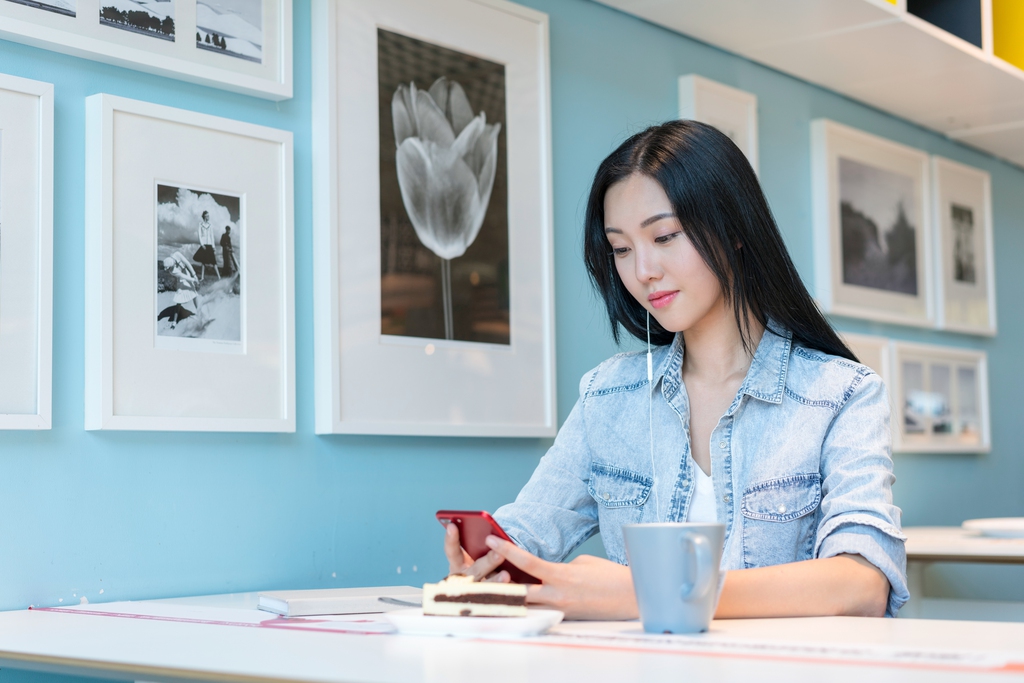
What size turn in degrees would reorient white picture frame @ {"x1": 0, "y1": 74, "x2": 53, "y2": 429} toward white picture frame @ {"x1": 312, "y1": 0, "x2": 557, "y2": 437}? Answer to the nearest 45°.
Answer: approximately 90° to its left

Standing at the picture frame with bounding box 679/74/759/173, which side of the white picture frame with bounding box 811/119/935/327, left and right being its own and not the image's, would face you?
right

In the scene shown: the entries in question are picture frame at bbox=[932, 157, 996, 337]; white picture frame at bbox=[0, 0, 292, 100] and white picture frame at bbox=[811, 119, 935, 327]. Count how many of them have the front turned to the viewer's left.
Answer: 0

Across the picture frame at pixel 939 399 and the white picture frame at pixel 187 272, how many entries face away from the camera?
0

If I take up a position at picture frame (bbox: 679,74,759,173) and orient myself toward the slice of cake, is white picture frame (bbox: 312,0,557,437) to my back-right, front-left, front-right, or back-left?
front-right

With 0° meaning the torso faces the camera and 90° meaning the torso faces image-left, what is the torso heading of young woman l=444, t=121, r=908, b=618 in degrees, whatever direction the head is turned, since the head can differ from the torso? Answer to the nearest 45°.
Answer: approximately 45°

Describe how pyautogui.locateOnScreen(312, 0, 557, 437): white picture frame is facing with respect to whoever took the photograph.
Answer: facing the viewer and to the right of the viewer

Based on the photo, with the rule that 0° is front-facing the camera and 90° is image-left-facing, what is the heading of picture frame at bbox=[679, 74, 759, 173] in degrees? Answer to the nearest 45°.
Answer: approximately 315°

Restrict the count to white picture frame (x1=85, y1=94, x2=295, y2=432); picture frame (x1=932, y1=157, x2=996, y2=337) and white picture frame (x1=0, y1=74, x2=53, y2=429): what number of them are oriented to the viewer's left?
0

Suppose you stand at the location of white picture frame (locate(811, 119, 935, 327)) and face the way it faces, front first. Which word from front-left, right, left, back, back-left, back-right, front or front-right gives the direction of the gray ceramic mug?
front-right

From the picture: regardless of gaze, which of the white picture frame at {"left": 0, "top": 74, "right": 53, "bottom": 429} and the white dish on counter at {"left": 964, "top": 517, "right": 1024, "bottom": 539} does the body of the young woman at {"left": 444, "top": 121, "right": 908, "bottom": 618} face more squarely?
the white picture frame

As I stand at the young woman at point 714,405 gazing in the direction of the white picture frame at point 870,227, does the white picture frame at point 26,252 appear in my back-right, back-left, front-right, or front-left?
back-left

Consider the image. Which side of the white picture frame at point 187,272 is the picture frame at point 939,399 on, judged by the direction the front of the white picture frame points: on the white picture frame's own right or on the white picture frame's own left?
on the white picture frame's own left
